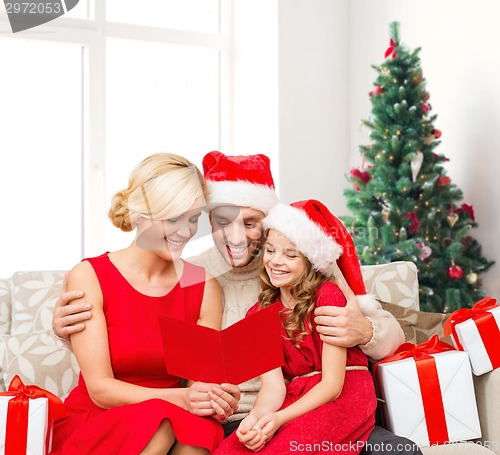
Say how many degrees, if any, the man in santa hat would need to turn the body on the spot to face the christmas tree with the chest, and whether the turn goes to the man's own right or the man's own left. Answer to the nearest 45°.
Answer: approximately 135° to the man's own left

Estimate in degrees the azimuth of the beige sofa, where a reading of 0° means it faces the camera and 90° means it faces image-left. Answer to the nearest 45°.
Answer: approximately 0°

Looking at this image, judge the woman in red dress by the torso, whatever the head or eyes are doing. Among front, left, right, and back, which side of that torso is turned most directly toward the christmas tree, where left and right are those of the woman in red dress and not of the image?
left

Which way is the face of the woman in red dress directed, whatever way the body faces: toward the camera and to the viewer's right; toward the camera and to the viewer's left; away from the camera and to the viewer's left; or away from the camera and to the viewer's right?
toward the camera and to the viewer's right

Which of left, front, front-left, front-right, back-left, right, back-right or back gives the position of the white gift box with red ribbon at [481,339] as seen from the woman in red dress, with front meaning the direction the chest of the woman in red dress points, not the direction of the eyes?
front-left

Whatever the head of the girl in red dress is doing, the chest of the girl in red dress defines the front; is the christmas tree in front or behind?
behind

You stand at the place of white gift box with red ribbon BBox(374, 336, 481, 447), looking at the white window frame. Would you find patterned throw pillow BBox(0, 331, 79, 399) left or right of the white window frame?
left

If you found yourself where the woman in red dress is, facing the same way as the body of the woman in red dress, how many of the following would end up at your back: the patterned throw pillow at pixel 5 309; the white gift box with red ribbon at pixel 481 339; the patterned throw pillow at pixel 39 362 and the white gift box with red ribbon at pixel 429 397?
2

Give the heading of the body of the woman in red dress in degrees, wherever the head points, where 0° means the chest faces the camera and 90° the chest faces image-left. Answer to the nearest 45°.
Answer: approximately 315°

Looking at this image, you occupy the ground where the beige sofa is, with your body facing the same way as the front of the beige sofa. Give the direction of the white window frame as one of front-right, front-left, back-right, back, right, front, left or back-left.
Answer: back
